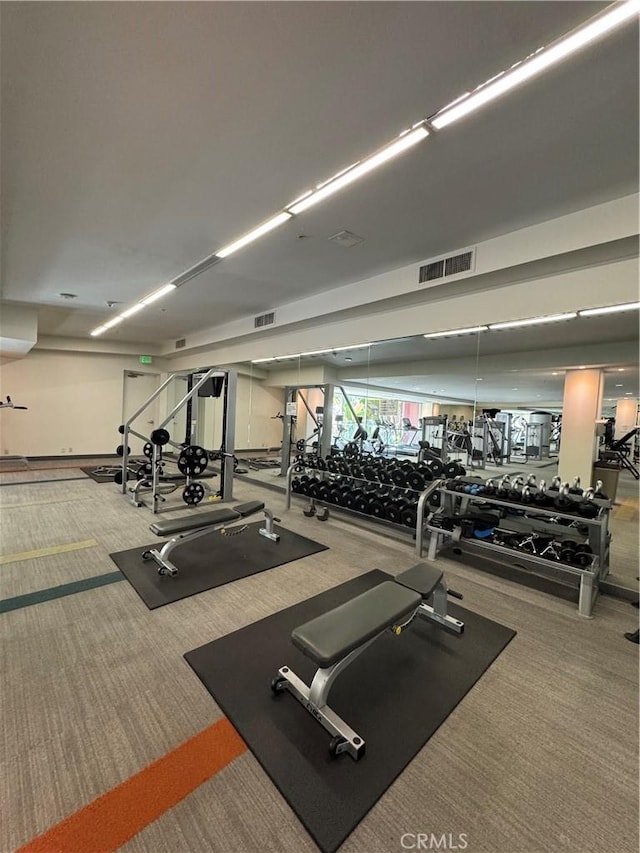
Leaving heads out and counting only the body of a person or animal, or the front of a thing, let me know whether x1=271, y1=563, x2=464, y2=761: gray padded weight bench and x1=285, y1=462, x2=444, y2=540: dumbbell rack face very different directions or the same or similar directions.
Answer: very different directions

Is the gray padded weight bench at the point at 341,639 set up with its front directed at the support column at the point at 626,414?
yes

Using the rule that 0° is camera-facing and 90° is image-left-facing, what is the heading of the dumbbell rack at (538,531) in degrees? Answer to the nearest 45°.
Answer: approximately 45°

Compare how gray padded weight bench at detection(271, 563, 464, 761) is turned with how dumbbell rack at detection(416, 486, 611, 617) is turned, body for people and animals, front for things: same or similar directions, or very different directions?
very different directions

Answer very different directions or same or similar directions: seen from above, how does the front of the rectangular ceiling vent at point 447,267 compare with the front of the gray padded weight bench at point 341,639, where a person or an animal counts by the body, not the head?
very different directions

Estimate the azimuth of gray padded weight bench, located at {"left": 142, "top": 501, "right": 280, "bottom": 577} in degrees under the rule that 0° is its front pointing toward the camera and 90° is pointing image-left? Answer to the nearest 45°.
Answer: approximately 225°

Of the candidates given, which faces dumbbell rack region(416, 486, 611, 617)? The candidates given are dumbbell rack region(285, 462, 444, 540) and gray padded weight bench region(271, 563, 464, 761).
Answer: the gray padded weight bench

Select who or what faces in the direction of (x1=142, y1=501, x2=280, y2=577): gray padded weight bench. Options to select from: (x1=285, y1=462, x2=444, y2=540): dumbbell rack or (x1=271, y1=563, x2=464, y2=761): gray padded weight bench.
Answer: the dumbbell rack
